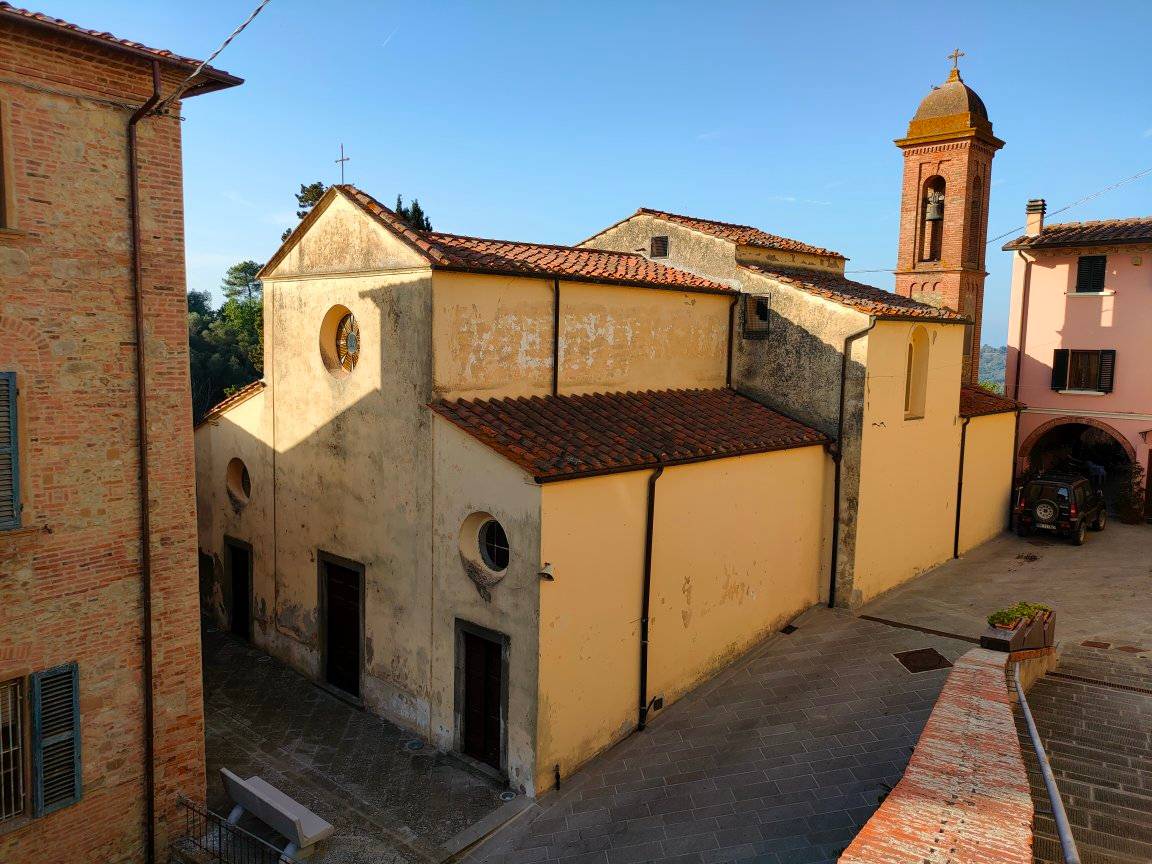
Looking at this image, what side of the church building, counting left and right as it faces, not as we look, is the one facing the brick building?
front

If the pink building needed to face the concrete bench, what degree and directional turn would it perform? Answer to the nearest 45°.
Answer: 0° — it already faces it

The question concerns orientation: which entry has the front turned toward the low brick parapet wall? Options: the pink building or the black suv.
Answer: the pink building

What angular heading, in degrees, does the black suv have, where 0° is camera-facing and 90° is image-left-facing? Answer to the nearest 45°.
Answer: approximately 225°

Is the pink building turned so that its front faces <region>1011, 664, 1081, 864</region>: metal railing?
yes

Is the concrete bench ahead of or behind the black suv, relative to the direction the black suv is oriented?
behind

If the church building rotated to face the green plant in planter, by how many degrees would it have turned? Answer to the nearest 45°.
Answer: approximately 135° to its left

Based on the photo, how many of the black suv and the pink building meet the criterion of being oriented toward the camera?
1

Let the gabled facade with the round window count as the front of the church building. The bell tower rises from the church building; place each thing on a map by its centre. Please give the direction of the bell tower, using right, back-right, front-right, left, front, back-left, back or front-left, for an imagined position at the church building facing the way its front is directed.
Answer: back

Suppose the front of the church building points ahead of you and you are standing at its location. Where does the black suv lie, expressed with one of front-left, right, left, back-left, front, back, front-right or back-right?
back

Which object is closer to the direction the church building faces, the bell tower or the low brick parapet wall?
the low brick parapet wall

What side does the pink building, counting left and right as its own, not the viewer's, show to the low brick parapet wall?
front

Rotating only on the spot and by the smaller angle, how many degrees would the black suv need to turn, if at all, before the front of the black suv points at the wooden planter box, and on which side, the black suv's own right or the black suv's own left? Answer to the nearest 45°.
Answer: approximately 135° to the black suv's own right

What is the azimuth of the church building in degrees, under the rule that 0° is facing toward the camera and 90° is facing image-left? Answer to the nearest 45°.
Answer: approximately 45°
